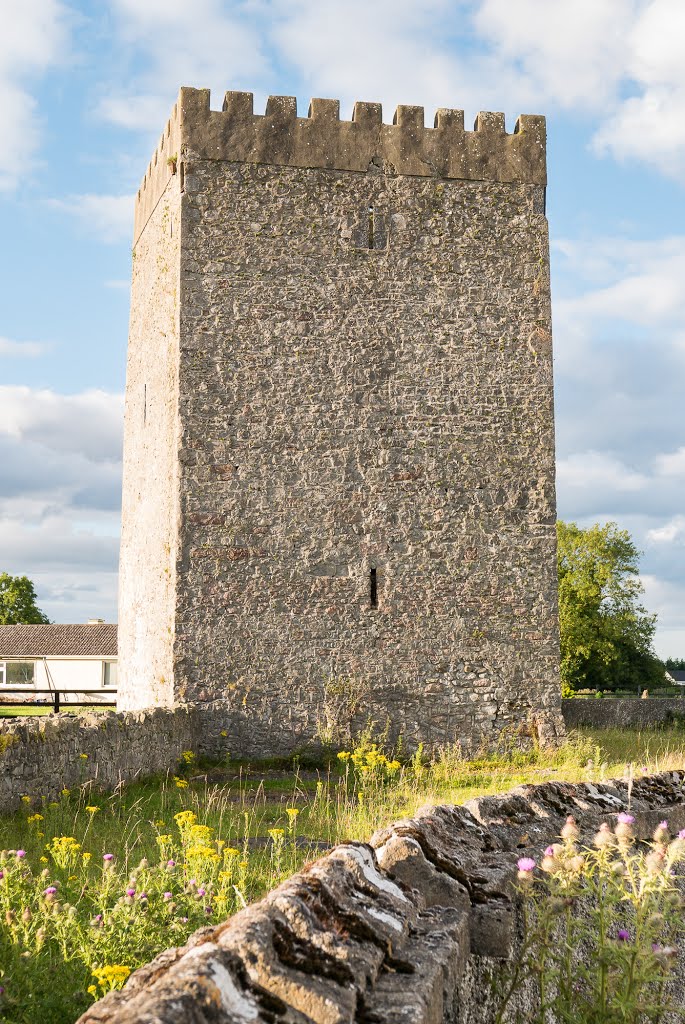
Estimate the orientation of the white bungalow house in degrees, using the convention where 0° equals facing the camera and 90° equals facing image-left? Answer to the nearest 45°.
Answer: approximately 0°

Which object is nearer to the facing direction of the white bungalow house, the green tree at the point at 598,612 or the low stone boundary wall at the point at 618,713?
the low stone boundary wall

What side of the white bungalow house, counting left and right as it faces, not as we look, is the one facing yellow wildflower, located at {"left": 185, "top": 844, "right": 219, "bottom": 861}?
front

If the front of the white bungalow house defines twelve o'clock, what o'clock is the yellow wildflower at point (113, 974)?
The yellow wildflower is roughly at 12 o'clock from the white bungalow house.

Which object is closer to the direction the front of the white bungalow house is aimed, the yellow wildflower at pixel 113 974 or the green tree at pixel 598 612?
the yellow wildflower

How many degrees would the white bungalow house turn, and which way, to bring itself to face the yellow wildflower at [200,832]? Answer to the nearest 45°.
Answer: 0° — it already faces it

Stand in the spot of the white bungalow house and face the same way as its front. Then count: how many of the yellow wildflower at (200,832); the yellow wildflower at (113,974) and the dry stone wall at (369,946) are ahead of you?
3

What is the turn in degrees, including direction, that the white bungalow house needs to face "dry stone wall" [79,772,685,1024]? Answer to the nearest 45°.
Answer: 0° — it already faces it

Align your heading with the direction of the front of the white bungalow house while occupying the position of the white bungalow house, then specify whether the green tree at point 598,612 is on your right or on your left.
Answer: on your left

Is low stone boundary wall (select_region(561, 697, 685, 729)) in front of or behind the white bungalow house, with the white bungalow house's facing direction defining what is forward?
in front
